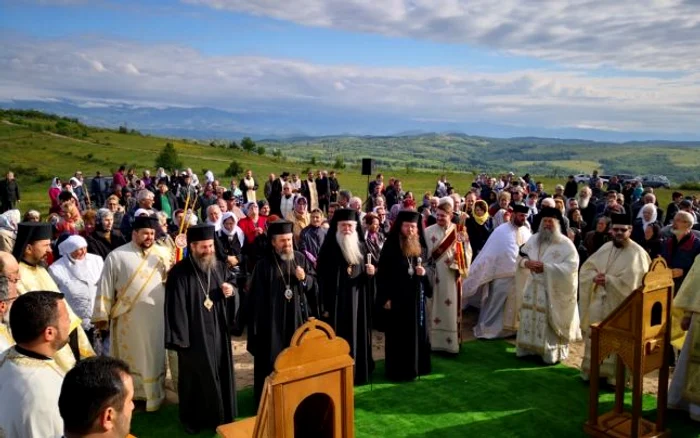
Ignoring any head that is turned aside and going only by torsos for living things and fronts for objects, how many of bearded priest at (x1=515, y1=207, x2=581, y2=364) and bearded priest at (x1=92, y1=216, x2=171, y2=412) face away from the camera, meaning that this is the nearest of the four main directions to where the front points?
0

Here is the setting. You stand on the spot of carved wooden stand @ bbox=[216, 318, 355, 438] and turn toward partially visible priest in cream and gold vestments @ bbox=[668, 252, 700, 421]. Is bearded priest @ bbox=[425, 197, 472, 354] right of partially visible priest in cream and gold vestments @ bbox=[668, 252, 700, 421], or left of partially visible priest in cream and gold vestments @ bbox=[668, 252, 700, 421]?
left

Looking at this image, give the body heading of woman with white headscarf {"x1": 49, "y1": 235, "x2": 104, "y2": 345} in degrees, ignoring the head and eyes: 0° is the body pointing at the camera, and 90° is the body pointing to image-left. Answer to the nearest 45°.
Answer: approximately 315°

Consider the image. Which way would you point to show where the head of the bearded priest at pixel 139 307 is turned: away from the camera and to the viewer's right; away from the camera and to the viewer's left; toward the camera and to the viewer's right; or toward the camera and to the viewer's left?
toward the camera and to the viewer's right

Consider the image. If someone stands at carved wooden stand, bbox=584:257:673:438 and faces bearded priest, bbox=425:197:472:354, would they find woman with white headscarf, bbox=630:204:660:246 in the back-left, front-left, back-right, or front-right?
front-right

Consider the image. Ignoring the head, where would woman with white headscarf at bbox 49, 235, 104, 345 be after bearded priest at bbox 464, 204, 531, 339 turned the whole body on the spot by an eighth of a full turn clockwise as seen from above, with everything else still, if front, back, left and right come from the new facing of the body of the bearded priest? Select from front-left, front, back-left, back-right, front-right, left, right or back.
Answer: front-right

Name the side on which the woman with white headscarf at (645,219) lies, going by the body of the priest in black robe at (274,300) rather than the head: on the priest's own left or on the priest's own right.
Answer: on the priest's own left

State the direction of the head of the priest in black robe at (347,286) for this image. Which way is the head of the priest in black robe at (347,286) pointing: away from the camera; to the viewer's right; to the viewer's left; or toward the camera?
toward the camera

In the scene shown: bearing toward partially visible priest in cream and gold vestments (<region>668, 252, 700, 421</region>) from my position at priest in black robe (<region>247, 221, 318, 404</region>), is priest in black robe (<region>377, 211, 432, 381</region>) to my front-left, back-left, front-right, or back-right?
front-left

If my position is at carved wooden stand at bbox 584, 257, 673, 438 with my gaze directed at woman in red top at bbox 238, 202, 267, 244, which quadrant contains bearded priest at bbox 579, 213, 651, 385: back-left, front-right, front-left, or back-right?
front-right

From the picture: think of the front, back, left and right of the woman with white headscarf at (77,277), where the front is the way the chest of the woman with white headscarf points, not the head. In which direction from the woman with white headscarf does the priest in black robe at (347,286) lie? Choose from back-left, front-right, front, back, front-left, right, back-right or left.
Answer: front-left

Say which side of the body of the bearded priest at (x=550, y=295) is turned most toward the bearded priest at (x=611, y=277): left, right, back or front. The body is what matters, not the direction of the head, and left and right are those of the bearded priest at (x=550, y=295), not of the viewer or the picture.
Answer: left

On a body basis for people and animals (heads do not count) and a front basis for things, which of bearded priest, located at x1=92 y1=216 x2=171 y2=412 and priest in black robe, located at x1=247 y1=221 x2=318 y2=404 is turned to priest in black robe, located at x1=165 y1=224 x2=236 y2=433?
the bearded priest

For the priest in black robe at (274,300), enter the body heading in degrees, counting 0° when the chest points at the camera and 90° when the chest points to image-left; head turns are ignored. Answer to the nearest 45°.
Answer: approximately 315°

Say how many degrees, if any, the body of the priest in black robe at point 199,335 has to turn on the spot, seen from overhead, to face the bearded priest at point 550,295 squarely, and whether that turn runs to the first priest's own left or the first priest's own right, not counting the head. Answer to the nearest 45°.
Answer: approximately 45° to the first priest's own left
